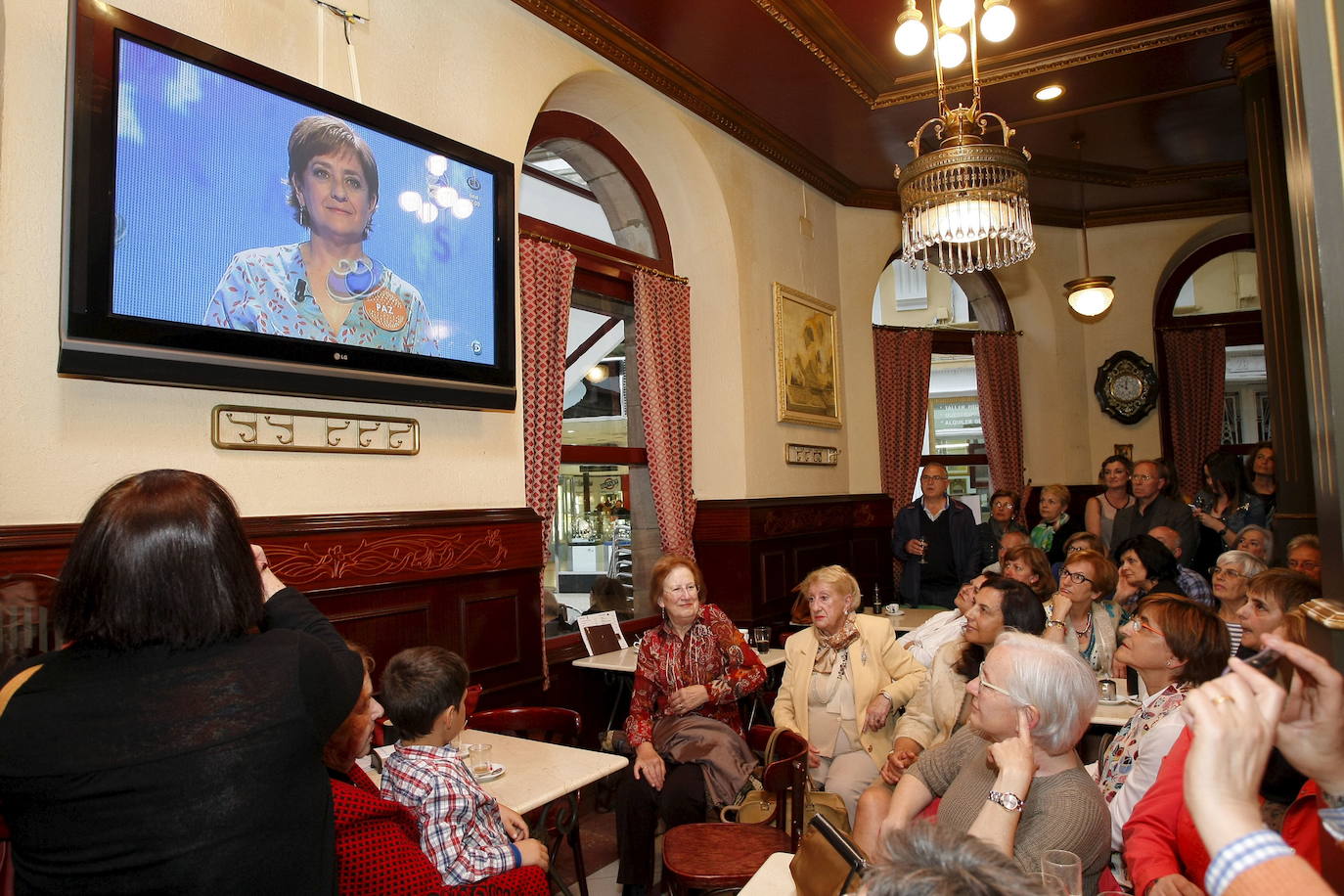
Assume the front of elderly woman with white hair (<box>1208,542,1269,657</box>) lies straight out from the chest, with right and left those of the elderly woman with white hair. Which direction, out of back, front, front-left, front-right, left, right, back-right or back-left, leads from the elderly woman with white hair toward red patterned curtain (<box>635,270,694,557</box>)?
front-right

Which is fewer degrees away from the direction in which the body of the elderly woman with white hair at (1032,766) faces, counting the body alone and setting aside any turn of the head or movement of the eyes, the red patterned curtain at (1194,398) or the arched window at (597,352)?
the arched window

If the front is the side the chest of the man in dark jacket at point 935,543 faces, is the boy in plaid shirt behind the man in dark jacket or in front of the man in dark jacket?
in front

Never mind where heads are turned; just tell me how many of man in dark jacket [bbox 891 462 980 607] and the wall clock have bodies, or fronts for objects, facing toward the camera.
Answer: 2

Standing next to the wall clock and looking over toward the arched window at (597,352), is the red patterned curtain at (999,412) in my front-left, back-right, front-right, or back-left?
front-right

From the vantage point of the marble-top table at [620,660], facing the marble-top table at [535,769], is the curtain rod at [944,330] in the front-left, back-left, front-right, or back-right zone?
back-left

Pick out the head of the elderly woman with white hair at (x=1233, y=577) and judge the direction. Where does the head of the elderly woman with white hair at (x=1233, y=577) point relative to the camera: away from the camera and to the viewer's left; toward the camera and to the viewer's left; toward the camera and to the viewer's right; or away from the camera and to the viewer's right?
toward the camera and to the viewer's left

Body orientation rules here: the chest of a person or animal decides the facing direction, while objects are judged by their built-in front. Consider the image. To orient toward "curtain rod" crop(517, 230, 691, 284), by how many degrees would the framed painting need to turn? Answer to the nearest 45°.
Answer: approximately 90° to its right

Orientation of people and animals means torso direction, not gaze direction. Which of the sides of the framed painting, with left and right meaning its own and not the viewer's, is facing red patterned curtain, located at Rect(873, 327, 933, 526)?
left

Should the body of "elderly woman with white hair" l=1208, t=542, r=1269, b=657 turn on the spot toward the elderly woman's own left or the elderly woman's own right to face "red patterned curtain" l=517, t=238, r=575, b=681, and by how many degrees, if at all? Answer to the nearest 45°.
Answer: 0° — they already face it

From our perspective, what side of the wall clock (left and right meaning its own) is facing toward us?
front

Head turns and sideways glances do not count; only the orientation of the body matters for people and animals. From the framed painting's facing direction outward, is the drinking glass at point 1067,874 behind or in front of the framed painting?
in front

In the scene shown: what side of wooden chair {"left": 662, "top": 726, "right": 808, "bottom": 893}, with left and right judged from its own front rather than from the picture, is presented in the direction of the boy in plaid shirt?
front

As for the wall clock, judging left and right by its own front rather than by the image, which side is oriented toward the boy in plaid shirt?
front

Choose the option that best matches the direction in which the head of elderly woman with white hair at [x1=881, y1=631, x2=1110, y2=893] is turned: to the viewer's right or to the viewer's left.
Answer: to the viewer's left

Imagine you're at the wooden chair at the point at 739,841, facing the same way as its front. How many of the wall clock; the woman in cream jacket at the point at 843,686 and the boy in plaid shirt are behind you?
2

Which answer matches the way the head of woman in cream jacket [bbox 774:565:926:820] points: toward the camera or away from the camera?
toward the camera

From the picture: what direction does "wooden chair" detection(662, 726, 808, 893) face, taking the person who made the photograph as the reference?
facing the viewer and to the left of the viewer

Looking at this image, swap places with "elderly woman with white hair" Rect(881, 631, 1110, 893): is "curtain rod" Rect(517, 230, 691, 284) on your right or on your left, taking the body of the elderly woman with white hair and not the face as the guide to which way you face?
on your right
